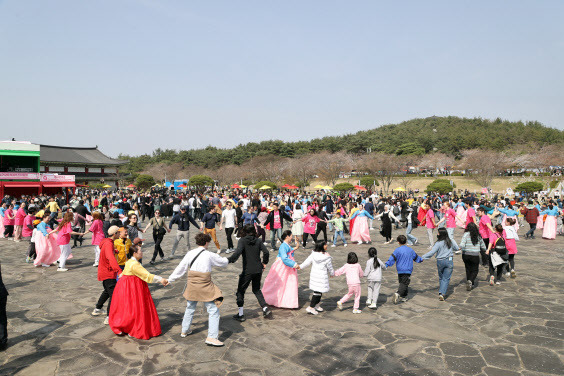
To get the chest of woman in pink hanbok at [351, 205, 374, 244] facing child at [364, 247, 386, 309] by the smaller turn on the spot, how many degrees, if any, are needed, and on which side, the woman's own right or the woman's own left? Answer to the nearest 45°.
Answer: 0° — they already face them

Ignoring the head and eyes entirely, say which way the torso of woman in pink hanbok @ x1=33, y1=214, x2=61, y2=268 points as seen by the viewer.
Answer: to the viewer's right

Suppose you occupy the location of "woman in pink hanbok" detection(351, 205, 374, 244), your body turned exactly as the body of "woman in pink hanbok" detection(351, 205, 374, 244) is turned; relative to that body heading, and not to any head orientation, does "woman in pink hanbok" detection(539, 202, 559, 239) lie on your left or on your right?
on your left

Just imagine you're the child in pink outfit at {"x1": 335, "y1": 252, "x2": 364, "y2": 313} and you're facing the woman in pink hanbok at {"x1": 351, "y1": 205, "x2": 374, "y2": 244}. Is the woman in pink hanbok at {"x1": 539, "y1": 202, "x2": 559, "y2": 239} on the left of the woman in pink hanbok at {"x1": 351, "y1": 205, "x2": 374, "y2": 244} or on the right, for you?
right
